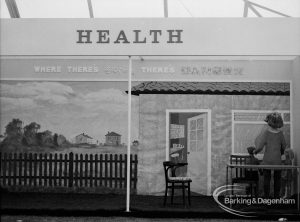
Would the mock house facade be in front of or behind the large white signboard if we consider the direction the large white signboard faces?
behind

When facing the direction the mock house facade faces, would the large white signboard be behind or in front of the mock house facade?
in front

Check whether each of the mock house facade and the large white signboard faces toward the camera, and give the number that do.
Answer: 2

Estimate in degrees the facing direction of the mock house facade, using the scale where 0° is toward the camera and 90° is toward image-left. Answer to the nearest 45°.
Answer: approximately 0°

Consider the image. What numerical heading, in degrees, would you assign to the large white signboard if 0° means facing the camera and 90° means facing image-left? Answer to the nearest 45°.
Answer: approximately 0°
